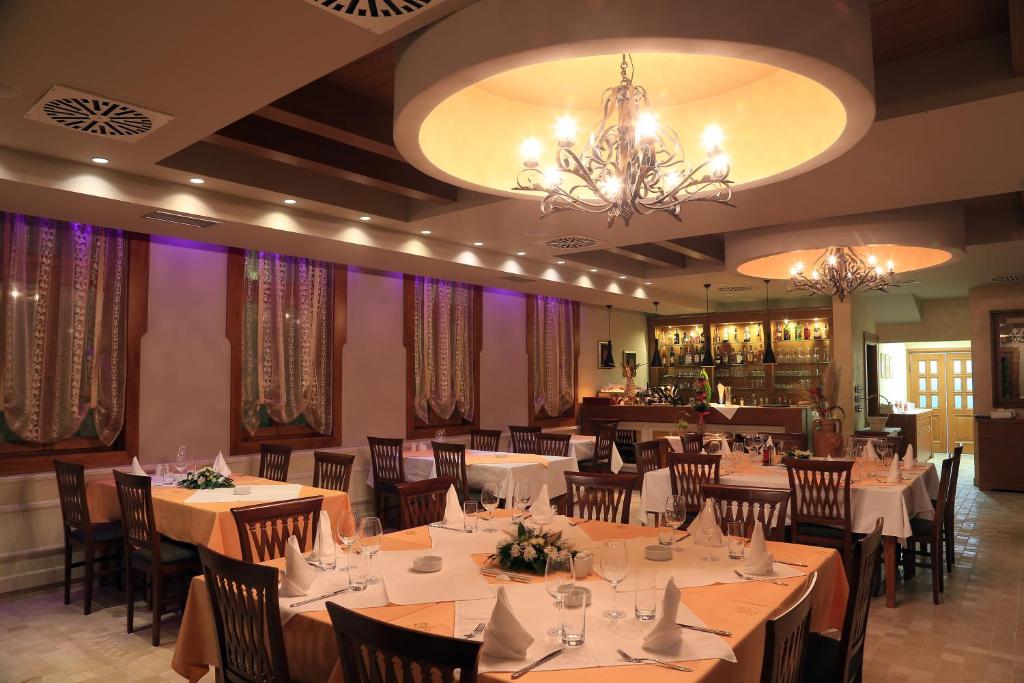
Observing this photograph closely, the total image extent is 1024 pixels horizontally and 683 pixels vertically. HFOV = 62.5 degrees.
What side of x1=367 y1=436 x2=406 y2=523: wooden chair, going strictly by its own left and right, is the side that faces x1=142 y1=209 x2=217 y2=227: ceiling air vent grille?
back

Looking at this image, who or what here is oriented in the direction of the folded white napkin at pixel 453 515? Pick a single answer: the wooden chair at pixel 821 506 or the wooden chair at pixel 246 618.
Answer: the wooden chair at pixel 246 618

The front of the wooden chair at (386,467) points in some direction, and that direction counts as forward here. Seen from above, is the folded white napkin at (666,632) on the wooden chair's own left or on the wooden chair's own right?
on the wooden chair's own right

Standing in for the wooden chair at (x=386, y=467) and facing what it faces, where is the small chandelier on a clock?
The small chandelier is roughly at 2 o'clock from the wooden chair.

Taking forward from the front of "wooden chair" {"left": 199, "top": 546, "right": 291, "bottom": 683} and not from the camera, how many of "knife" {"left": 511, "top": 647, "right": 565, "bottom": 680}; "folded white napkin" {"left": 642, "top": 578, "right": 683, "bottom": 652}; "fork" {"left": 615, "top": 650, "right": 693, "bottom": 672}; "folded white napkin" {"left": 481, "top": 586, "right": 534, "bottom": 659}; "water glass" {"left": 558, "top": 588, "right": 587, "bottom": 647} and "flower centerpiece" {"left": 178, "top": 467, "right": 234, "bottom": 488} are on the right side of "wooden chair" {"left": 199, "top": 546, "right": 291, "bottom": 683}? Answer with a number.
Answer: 5

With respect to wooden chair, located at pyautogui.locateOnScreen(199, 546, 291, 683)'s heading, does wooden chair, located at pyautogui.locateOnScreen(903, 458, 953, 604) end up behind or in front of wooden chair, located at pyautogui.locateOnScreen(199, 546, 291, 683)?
in front

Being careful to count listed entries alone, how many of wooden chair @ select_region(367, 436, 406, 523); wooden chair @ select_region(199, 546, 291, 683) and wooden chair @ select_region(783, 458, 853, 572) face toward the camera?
0

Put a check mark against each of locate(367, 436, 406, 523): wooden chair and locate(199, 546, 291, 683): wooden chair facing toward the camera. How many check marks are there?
0

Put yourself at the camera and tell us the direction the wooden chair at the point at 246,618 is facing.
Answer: facing away from the viewer and to the right of the viewer

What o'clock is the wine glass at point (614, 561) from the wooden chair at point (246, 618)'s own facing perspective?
The wine glass is roughly at 2 o'clock from the wooden chair.

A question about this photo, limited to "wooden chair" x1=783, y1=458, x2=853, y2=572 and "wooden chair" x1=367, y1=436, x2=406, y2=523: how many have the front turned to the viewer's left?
0

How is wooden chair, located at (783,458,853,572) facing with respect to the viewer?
away from the camera

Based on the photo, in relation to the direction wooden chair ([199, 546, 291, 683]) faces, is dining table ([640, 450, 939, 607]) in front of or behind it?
in front
